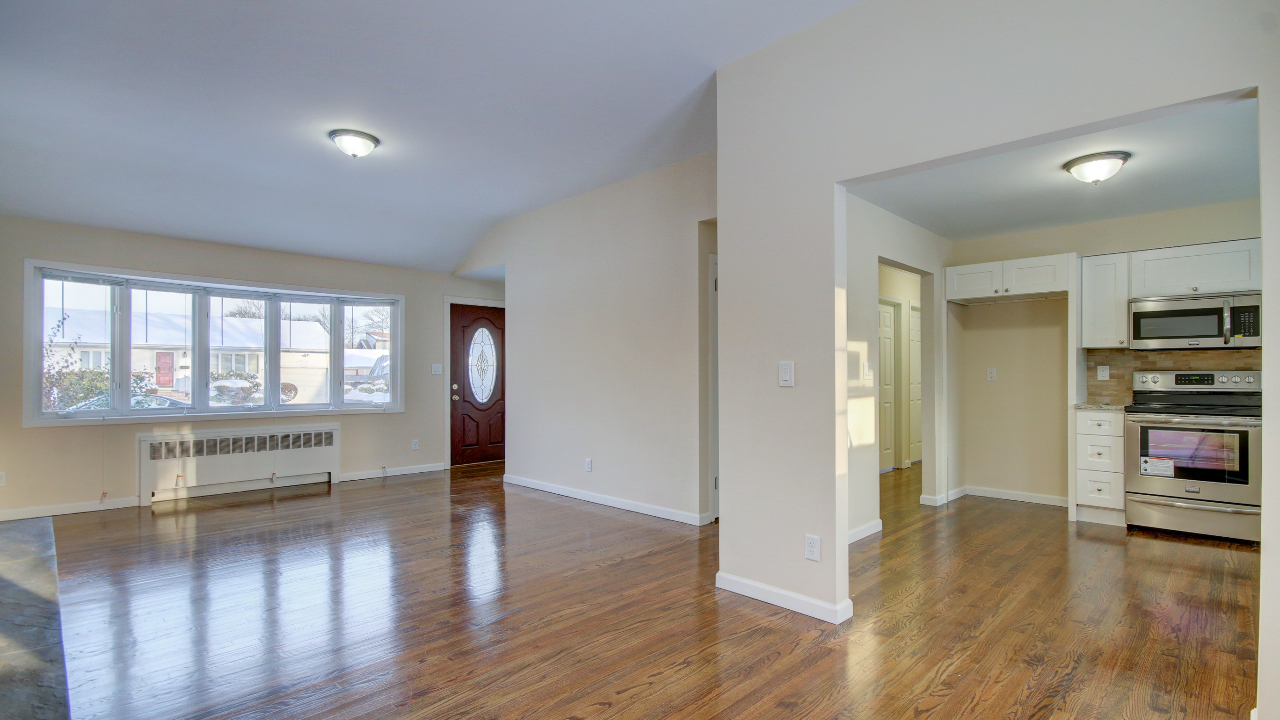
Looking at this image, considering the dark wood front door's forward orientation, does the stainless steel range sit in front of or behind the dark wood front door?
in front

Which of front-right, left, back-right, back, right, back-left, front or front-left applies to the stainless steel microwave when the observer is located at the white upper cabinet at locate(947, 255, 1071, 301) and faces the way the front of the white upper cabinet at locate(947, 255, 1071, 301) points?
left

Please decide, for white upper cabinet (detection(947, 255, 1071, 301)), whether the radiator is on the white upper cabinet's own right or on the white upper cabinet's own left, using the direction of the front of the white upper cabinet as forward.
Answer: on the white upper cabinet's own right

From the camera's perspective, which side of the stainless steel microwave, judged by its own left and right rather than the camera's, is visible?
front

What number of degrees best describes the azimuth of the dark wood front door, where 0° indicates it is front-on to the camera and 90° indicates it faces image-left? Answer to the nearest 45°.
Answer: approximately 315°

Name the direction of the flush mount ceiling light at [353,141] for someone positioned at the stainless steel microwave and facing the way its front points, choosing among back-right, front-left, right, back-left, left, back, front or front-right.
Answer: front-right

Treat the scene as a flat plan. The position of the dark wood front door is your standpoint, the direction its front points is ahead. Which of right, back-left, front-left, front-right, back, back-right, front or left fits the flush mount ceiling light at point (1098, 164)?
front

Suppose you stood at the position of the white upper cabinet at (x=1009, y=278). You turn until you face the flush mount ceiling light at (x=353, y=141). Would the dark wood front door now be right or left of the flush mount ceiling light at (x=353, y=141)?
right

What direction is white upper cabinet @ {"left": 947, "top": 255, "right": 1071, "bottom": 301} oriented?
toward the camera

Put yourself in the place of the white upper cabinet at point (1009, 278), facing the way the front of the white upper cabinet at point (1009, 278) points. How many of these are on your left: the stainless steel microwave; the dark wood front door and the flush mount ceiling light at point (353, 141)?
1

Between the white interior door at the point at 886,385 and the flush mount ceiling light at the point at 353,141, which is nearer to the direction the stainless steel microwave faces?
the flush mount ceiling light

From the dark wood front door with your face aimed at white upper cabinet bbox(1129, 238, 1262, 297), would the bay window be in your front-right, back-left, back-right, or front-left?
back-right

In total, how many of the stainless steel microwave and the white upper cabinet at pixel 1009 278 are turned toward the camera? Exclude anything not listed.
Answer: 2
